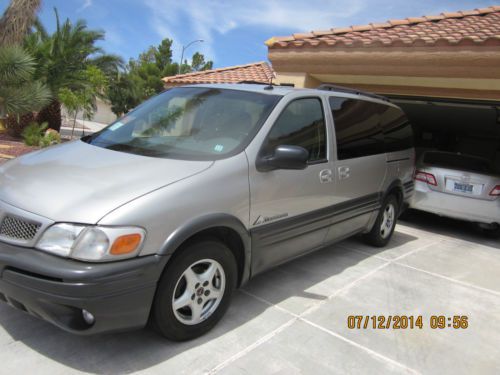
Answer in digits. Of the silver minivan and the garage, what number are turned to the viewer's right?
0

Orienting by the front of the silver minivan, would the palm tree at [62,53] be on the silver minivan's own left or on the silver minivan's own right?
on the silver minivan's own right

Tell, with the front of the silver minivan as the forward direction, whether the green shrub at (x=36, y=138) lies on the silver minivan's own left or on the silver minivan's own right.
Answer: on the silver minivan's own right

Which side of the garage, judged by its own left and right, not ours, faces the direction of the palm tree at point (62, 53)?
right

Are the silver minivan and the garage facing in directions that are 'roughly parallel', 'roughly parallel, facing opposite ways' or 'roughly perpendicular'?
roughly parallel

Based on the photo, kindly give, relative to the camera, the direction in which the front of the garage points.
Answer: facing the viewer and to the left of the viewer

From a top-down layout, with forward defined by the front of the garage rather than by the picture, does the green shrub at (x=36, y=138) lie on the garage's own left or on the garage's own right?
on the garage's own right

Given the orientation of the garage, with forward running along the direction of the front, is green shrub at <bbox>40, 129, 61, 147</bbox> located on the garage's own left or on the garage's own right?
on the garage's own right

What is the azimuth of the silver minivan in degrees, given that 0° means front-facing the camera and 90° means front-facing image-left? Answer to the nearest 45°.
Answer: approximately 45°

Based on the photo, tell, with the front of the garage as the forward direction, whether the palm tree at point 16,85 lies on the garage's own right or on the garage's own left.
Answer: on the garage's own right

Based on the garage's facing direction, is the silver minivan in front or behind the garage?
in front
